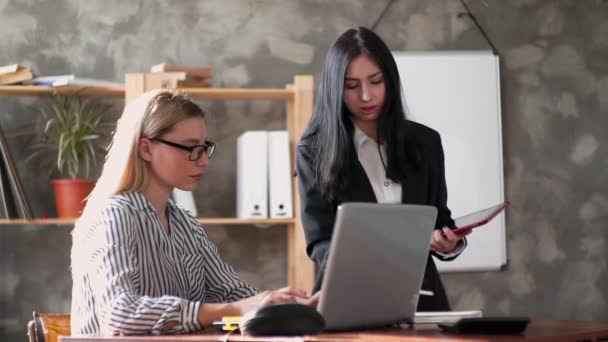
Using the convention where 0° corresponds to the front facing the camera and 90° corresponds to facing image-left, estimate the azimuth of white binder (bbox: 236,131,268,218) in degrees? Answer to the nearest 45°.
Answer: approximately 0°

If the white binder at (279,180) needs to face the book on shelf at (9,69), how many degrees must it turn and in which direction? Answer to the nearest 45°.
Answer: approximately 90° to its right

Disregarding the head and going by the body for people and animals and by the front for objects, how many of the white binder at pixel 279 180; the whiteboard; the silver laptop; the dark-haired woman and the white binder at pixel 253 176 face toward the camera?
4

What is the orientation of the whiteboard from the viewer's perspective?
toward the camera

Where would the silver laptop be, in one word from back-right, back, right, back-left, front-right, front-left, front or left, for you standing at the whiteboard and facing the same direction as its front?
front

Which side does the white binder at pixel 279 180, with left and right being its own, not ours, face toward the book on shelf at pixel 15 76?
right

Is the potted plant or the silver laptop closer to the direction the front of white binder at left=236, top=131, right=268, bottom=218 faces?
the silver laptop

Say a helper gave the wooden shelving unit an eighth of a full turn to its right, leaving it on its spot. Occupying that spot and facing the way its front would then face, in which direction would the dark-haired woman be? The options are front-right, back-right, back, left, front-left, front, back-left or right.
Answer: front-left

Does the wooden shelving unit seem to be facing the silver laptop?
yes

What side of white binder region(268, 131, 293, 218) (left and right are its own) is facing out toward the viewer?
front

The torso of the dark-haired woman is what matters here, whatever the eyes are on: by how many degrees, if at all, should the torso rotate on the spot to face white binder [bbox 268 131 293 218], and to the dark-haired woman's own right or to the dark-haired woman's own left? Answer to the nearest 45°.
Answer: approximately 180°

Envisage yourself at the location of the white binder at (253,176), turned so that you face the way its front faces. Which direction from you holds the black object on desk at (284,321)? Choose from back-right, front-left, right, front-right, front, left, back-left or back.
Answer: front

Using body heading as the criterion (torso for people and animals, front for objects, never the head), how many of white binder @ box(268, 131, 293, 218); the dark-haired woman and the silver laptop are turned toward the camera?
2

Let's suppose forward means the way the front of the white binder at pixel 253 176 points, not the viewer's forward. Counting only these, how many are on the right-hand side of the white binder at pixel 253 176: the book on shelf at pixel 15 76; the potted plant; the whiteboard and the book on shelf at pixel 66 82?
3

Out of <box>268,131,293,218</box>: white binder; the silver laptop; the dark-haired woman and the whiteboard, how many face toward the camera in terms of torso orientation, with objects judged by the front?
3

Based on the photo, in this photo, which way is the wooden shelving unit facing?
toward the camera

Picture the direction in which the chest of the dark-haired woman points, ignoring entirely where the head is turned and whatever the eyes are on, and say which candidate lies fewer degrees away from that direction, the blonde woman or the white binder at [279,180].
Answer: the blonde woman
